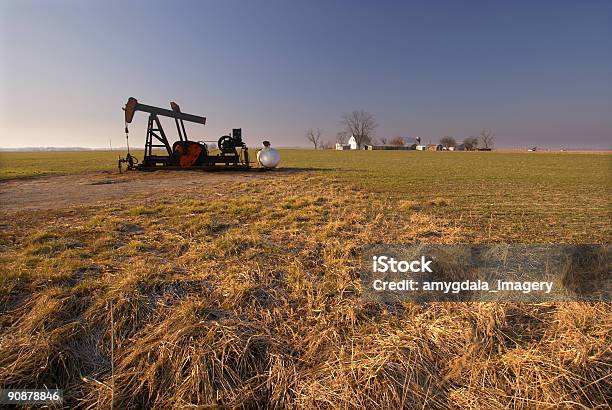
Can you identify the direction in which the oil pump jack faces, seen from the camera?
facing to the left of the viewer

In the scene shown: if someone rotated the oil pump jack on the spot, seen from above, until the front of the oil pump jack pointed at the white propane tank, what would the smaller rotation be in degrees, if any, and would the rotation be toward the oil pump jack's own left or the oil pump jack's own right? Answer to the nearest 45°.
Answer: approximately 180°
